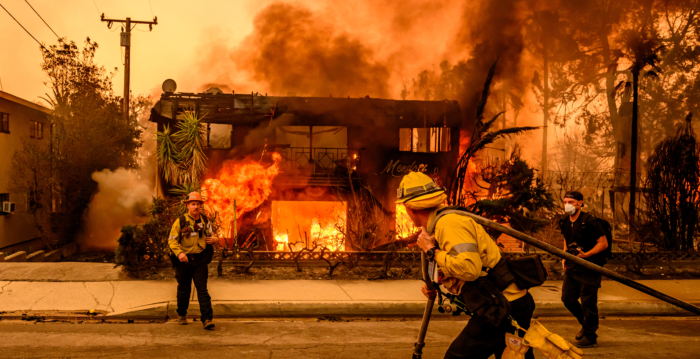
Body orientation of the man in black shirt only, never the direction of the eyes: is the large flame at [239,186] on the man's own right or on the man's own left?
on the man's own right

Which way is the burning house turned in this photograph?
toward the camera

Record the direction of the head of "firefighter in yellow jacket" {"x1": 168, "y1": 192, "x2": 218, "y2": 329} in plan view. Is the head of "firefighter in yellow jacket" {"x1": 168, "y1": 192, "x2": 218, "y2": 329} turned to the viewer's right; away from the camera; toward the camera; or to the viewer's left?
toward the camera

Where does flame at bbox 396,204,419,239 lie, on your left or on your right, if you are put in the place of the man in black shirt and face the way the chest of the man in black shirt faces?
on your right

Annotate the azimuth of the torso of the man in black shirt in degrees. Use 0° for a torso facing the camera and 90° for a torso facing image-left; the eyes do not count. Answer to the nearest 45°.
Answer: approximately 45°

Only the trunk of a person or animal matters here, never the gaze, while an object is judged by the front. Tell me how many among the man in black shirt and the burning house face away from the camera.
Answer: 0

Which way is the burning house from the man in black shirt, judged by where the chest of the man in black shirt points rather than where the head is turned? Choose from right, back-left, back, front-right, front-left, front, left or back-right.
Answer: right

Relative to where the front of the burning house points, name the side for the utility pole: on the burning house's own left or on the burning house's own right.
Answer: on the burning house's own right

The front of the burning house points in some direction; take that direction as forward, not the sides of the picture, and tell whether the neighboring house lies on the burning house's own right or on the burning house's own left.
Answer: on the burning house's own right

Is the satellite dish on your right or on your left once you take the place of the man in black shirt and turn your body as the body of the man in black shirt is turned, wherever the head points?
on your right

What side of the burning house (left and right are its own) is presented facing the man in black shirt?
front
